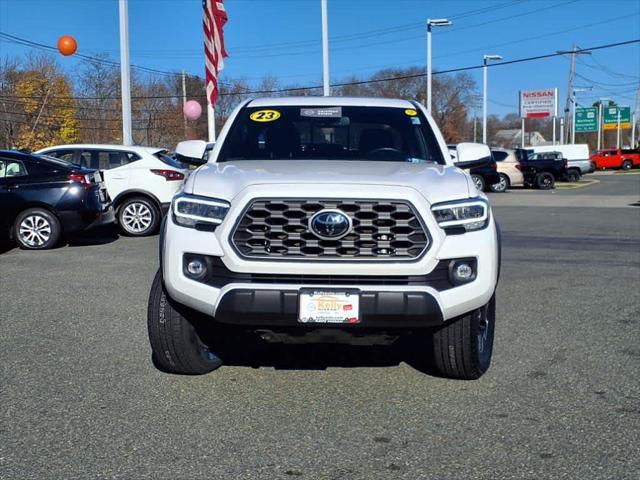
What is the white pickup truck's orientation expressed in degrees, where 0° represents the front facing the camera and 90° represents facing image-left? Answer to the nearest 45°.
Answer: approximately 0°

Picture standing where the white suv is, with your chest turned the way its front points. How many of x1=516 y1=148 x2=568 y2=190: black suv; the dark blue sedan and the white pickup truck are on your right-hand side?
1

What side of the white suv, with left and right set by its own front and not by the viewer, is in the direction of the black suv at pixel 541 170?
right

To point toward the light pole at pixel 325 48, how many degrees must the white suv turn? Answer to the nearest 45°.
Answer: approximately 90° to its right

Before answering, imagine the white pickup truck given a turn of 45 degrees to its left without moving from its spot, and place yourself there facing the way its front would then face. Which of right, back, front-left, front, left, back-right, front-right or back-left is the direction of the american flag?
back-left

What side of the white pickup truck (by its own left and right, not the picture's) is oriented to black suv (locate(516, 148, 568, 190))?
back

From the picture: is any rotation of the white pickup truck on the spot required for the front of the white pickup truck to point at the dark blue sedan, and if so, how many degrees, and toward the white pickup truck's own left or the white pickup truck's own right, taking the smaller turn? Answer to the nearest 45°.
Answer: approximately 135° to the white pickup truck's own right

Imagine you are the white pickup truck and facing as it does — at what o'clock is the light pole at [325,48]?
The light pole is roughly at 6 o'clock from the white pickup truck.

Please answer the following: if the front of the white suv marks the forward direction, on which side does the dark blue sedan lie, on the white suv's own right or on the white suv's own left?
on the white suv's own left

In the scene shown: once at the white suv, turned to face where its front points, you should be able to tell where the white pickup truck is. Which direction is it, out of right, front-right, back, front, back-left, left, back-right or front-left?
back-left

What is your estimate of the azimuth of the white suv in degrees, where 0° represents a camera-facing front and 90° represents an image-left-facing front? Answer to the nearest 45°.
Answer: approximately 135°

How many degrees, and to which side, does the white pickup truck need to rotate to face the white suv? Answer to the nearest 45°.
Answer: approximately 180°
